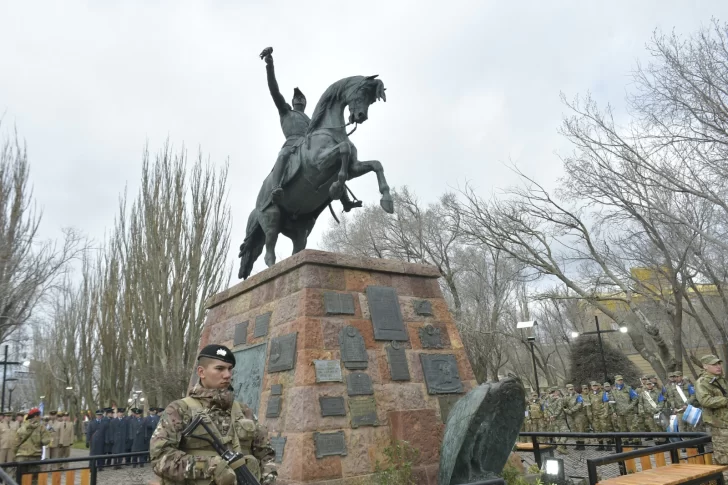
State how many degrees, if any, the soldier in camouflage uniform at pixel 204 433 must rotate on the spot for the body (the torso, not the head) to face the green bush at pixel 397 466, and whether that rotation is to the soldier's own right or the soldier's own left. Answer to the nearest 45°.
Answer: approximately 90° to the soldier's own left

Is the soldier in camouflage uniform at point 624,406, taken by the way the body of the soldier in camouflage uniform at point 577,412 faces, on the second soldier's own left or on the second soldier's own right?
on the second soldier's own left

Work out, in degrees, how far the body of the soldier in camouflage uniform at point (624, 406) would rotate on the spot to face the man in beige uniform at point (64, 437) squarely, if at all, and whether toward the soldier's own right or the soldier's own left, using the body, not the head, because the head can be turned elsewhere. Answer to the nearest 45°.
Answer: approximately 45° to the soldier's own right

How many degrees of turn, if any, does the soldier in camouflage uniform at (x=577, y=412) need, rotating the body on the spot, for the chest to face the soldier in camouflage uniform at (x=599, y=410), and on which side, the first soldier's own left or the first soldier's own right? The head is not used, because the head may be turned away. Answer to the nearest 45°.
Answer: approximately 90° to the first soldier's own left

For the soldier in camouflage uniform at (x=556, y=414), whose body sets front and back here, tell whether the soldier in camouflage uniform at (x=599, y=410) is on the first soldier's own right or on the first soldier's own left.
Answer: on the first soldier's own left

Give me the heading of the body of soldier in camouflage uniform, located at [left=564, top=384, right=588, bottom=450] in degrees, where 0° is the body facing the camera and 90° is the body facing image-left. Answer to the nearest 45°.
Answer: approximately 45°
